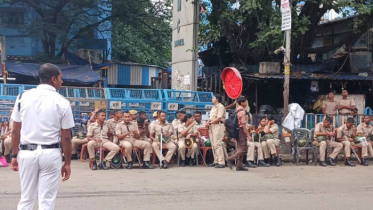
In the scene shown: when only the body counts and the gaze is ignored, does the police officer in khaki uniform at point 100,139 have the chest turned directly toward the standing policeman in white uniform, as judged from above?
yes

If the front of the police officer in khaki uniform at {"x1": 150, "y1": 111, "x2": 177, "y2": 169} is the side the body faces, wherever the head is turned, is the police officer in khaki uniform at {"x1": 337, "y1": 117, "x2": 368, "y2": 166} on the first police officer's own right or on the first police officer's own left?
on the first police officer's own left

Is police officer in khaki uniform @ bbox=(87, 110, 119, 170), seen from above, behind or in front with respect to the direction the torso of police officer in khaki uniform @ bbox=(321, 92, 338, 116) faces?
in front

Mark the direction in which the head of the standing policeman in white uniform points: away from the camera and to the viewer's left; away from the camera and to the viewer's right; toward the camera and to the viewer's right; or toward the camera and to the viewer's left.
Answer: away from the camera and to the viewer's right

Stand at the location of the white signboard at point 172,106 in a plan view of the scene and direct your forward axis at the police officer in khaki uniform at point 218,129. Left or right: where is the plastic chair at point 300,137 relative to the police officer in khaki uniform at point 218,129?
left

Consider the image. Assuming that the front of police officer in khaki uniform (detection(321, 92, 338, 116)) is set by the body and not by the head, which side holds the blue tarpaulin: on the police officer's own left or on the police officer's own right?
on the police officer's own right
